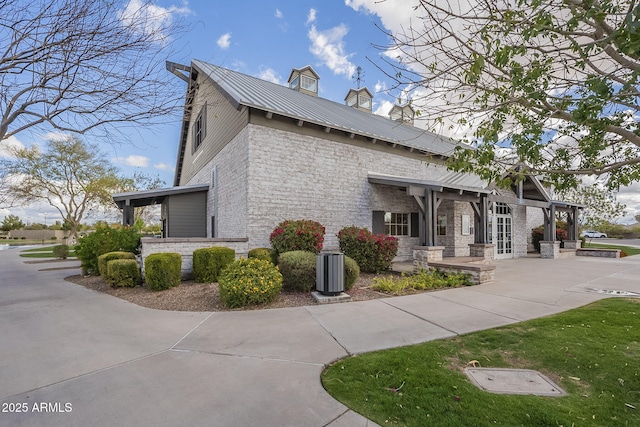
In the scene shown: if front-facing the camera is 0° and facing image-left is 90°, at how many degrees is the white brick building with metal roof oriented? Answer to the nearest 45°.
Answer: approximately 315°

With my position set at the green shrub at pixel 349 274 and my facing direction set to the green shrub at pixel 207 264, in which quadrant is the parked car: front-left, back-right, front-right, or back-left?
back-right

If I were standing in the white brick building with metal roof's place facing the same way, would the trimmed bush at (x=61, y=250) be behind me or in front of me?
behind

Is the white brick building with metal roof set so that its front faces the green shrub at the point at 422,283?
yes

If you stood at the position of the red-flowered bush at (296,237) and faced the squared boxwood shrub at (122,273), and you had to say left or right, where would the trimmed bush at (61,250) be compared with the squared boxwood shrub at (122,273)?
right

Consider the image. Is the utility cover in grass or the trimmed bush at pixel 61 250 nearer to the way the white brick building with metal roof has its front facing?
the utility cover in grass

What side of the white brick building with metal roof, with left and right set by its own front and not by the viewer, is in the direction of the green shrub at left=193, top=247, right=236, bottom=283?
right

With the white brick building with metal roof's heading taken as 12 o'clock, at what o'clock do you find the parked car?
The parked car is roughly at 9 o'clock from the white brick building with metal roof.

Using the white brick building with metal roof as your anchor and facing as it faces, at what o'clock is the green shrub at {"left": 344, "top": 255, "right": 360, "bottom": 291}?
The green shrub is roughly at 1 o'clock from the white brick building with metal roof.

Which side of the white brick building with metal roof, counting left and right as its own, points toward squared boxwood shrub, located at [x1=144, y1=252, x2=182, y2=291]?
right

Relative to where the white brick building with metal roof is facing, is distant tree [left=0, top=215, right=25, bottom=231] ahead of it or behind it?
behind
